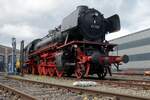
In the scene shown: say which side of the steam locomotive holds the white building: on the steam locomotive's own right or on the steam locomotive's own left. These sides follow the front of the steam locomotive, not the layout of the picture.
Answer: on the steam locomotive's own left

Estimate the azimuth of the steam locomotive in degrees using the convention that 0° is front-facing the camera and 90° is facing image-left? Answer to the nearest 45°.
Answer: approximately 315°
